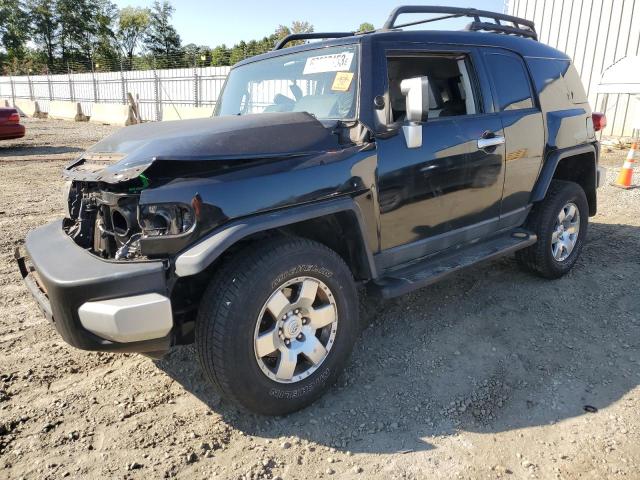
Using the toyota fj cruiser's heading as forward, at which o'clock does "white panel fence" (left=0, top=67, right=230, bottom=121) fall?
The white panel fence is roughly at 4 o'clock from the toyota fj cruiser.

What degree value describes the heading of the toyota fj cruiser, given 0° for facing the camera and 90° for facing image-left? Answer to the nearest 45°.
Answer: approximately 45°

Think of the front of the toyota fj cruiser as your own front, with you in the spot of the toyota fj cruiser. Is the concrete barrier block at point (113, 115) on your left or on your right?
on your right

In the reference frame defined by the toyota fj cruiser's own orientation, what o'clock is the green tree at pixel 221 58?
The green tree is roughly at 4 o'clock from the toyota fj cruiser.

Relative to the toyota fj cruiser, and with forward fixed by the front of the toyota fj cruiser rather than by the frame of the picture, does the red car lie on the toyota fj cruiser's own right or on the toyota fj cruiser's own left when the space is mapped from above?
on the toyota fj cruiser's own right

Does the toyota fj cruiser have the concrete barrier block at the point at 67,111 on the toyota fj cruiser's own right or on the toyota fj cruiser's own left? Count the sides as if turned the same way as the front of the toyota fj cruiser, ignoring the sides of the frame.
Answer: on the toyota fj cruiser's own right

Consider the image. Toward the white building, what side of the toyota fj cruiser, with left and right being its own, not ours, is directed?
back

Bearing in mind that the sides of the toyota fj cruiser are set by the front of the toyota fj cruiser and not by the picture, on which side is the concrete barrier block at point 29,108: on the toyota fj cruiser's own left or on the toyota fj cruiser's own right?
on the toyota fj cruiser's own right
